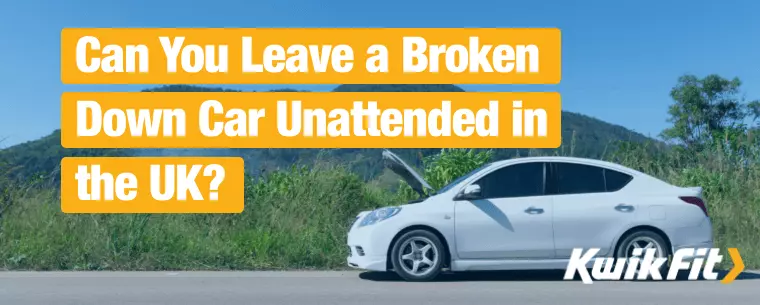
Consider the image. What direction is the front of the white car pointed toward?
to the viewer's left
